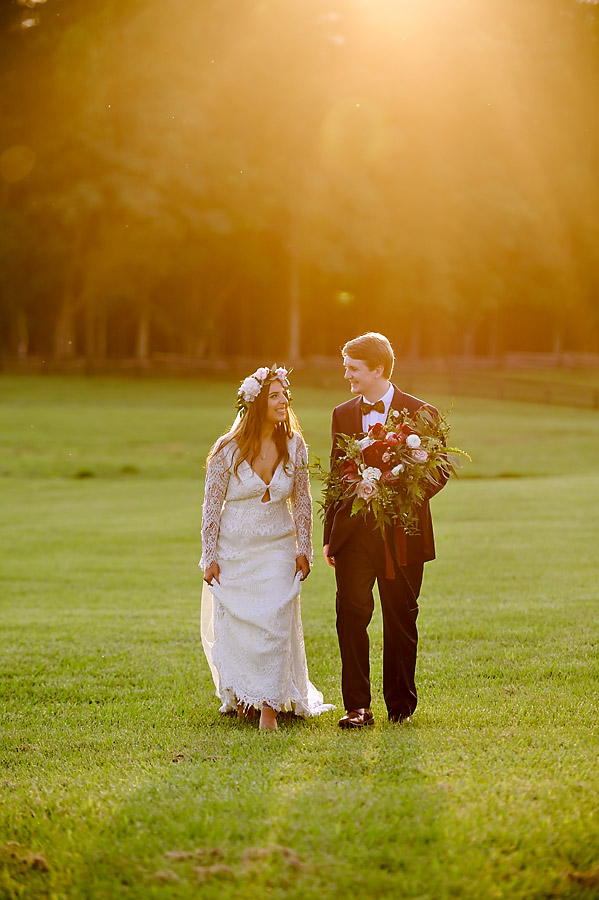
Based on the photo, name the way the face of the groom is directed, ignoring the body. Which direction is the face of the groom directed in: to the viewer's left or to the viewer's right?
to the viewer's left

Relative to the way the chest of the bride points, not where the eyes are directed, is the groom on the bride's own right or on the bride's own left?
on the bride's own left

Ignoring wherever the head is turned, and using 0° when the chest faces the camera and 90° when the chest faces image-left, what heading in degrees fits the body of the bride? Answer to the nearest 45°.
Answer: approximately 0°

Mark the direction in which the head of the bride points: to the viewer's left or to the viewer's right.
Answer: to the viewer's right
